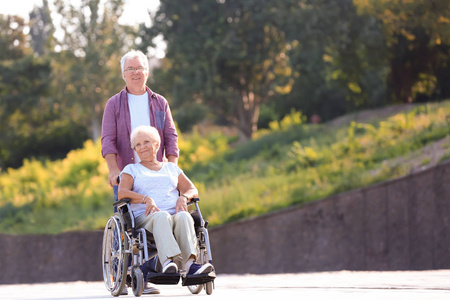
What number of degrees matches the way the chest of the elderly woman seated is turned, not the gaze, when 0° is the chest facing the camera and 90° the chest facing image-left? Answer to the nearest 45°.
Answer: approximately 315°

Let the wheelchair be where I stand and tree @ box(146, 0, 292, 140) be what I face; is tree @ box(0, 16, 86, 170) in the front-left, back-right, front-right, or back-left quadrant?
front-left

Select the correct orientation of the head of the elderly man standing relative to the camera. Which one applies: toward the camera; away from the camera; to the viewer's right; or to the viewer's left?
toward the camera

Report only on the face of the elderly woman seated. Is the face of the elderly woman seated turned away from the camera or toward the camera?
toward the camera

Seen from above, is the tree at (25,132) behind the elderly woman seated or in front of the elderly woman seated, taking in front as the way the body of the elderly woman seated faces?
behind

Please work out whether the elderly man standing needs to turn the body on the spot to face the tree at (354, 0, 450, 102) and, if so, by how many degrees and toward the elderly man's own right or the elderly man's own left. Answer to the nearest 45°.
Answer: approximately 135° to the elderly man's own left

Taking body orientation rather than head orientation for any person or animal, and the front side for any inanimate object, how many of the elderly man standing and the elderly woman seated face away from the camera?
0

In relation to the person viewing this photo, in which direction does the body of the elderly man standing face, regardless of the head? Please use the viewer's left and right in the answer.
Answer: facing the viewer

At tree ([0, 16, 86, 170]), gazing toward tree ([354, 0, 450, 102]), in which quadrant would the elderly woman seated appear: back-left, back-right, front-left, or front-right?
front-right

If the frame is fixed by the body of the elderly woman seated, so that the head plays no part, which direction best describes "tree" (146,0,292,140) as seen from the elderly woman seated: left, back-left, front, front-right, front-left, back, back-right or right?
back-left

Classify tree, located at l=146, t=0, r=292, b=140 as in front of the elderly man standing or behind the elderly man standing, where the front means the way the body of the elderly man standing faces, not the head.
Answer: behind

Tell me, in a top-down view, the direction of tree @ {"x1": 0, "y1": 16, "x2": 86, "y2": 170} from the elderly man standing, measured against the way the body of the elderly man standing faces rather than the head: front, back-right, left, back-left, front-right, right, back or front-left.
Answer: back

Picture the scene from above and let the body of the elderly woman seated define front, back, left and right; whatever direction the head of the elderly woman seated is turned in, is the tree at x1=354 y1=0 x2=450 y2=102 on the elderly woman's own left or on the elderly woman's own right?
on the elderly woman's own left
